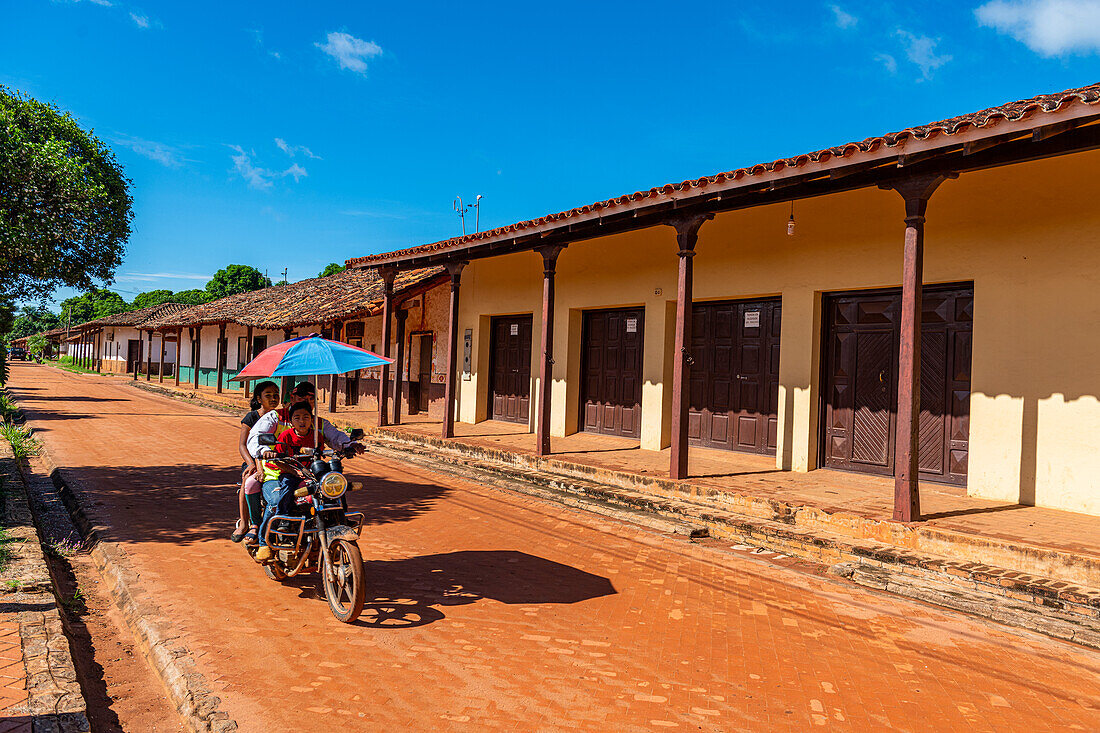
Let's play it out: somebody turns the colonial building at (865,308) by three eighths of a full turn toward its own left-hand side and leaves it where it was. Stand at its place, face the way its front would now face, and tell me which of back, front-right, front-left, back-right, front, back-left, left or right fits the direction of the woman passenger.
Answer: back-right

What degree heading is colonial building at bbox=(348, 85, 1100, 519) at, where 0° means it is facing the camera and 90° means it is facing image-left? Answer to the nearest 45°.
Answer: approximately 45°

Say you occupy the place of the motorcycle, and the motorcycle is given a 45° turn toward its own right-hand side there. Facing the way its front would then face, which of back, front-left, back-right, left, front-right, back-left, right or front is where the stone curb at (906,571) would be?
left

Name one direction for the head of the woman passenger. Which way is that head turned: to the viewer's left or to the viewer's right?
to the viewer's right

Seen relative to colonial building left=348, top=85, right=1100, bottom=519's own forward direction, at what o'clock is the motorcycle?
The motorcycle is roughly at 12 o'clock from the colonial building.

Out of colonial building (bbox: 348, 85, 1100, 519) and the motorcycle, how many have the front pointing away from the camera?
0

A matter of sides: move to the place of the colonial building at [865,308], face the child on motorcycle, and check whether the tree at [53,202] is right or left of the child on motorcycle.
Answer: right

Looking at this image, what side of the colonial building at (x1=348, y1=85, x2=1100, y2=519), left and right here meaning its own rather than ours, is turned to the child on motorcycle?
front

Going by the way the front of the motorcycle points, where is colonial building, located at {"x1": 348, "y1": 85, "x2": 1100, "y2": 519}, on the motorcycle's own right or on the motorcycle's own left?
on the motorcycle's own left

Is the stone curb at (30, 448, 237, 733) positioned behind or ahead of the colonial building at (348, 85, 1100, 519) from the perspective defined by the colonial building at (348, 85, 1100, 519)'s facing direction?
ahead

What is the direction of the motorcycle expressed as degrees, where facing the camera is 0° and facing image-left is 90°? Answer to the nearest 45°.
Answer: approximately 315°

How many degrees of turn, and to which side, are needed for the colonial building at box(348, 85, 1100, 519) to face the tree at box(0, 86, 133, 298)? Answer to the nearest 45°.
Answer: approximately 45° to its right
